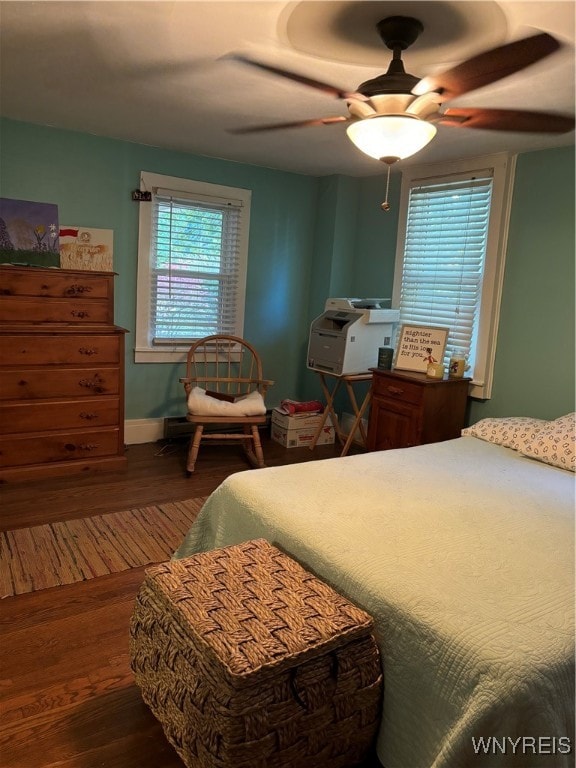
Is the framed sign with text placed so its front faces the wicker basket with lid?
yes

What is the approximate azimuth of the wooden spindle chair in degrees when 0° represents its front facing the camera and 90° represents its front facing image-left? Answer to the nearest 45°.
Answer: approximately 0°

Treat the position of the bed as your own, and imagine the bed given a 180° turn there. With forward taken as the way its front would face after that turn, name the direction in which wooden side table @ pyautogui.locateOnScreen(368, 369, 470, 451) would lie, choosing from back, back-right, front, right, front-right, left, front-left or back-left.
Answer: front-left

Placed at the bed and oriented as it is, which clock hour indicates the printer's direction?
The printer is roughly at 4 o'clock from the bed.

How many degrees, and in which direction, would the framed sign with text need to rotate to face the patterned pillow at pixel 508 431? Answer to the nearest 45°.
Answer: approximately 45° to its left

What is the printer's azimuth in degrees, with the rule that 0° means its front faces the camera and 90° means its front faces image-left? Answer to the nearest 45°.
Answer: approximately 45°

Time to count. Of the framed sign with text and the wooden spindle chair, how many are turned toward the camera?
2

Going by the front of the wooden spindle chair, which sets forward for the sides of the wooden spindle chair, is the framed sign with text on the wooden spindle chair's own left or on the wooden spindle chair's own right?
on the wooden spindle chair's own left

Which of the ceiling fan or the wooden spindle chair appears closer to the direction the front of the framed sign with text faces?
the ceiling fan
